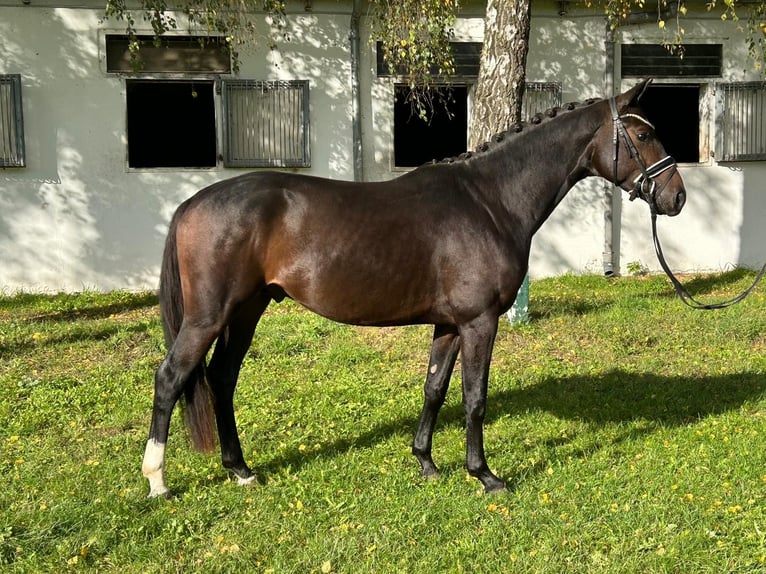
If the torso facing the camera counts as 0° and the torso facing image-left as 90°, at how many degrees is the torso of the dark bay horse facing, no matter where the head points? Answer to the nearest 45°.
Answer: approximately 270°
